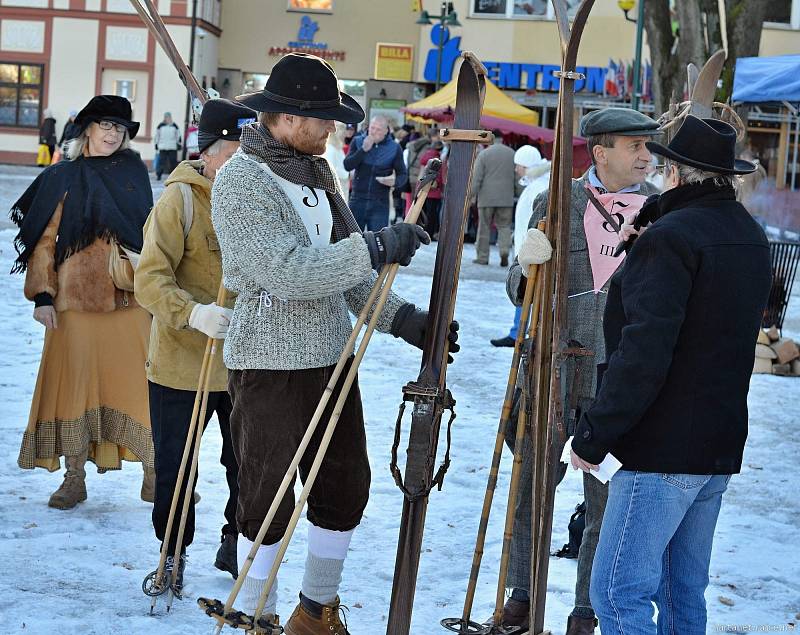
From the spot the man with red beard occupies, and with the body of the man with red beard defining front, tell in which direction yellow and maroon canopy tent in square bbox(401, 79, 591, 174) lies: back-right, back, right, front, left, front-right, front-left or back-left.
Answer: back-left

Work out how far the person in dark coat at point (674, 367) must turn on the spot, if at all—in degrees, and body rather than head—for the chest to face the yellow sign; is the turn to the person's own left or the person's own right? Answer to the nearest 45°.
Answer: approximately 45° to the person's own right

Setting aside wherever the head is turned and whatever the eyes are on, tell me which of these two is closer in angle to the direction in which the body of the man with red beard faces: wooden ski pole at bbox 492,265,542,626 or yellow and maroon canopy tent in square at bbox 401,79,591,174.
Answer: the wooden ski pole

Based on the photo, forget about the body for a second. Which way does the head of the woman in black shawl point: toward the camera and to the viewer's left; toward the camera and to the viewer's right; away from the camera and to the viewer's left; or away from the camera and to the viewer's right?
toward the camera and to the viewer's right

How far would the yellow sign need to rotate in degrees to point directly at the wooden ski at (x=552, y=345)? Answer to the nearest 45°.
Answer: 0° — it already faces it

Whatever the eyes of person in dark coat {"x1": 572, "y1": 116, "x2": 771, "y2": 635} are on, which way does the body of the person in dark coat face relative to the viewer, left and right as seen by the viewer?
facing away from the viewer and to the left of the viewer

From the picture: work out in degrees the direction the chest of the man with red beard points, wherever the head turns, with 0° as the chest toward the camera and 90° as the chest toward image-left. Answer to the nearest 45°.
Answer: approximately 315°

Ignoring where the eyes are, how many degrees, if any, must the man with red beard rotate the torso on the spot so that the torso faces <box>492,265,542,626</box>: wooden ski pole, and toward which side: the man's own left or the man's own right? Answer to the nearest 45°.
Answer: approximately 45° to the man's own left

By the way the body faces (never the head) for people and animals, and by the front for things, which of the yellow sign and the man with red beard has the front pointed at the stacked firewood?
the yellow sign

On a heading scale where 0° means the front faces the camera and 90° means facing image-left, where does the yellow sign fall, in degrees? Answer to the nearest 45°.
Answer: approximately 0°

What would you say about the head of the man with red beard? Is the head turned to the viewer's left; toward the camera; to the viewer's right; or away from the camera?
to the viewer's right
